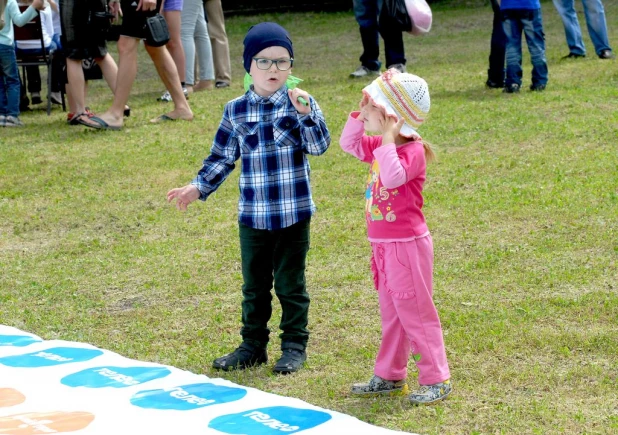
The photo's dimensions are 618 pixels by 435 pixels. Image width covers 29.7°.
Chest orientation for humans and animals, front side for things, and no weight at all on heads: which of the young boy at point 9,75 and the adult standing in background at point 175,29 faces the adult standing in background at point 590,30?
the young boy

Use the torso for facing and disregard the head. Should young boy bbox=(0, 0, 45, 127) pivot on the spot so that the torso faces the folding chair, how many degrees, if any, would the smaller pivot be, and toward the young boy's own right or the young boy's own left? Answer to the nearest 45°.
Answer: approximately 90° to the young boy's own left

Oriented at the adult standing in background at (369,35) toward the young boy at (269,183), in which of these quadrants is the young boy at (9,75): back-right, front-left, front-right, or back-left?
front-right

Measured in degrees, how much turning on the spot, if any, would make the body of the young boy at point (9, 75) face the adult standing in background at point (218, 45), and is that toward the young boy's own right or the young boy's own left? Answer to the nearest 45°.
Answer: approximately 45° to the young boy's own left
